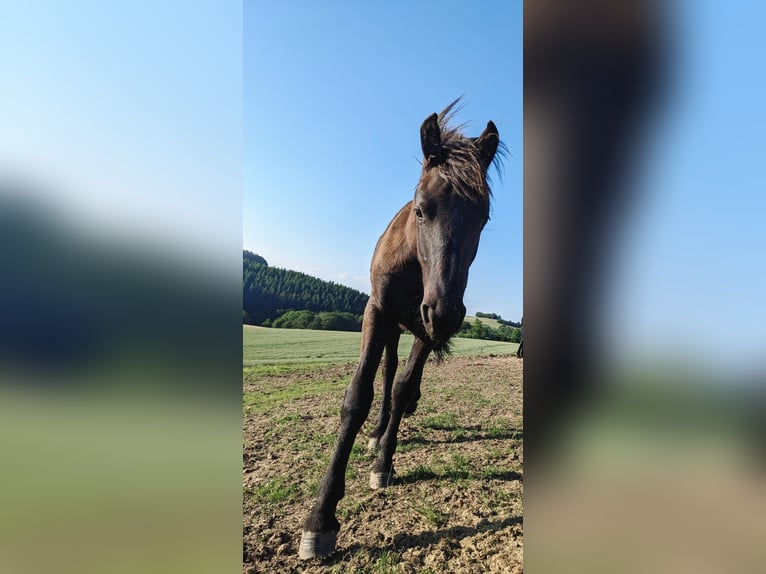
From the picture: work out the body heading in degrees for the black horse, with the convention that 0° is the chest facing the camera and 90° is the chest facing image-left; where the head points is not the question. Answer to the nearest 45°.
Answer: approximately 0°
